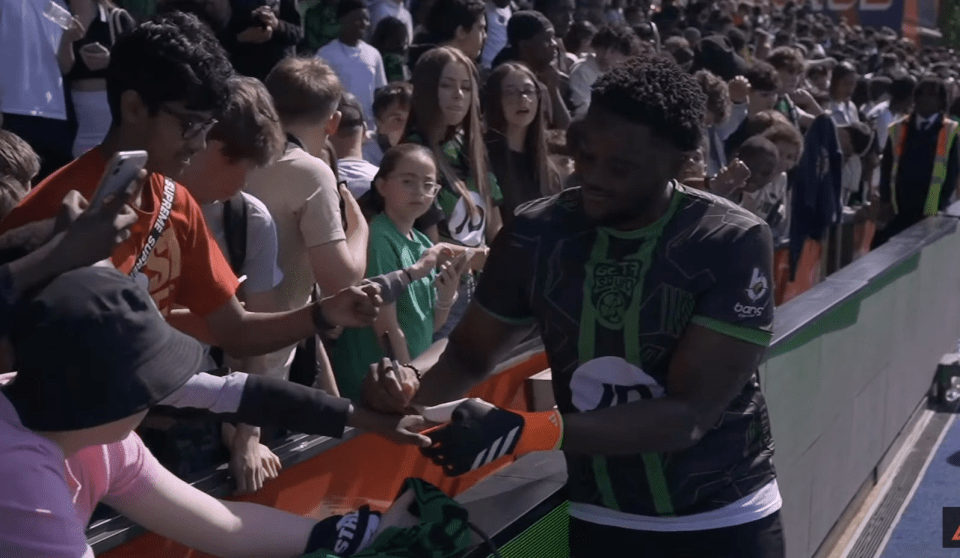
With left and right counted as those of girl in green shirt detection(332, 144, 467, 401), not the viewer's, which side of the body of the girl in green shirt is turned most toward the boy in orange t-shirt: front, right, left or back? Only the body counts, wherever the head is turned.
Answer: right

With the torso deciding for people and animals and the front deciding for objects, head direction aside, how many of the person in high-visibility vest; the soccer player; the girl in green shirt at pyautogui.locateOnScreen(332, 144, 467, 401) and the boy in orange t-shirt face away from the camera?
0

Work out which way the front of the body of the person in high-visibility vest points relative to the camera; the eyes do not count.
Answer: toward the camera

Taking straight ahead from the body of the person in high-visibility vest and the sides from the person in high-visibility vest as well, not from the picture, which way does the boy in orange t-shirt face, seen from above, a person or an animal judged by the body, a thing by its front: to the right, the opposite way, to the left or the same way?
to the left

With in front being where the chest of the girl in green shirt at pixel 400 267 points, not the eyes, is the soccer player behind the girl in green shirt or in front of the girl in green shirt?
in front

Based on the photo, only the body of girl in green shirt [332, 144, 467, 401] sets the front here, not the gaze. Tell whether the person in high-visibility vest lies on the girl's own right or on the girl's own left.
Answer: on the girl's own left

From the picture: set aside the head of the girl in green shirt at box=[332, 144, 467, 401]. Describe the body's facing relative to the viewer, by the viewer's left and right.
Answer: facing the viewer and to the right of the viewer

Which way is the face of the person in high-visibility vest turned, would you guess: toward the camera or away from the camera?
toward the camera

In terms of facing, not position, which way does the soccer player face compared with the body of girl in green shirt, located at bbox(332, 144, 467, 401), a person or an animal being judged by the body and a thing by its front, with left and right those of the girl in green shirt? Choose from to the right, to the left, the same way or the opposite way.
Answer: to the right

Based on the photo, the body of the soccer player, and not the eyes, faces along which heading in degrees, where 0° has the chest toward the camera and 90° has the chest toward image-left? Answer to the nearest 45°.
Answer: approximately 45°

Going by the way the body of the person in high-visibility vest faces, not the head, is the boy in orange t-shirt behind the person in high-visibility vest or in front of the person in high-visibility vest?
in front

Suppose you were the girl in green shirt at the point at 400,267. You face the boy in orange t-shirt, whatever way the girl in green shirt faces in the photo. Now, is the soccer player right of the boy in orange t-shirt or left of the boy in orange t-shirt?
left

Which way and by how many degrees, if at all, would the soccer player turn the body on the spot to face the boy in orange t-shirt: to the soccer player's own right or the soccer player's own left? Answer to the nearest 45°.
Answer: approximately 45° to the soccer player's own right

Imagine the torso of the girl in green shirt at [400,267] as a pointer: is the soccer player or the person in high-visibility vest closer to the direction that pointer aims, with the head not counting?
the soccer player

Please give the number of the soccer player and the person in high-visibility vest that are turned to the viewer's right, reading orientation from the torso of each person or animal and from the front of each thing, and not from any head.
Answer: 0
